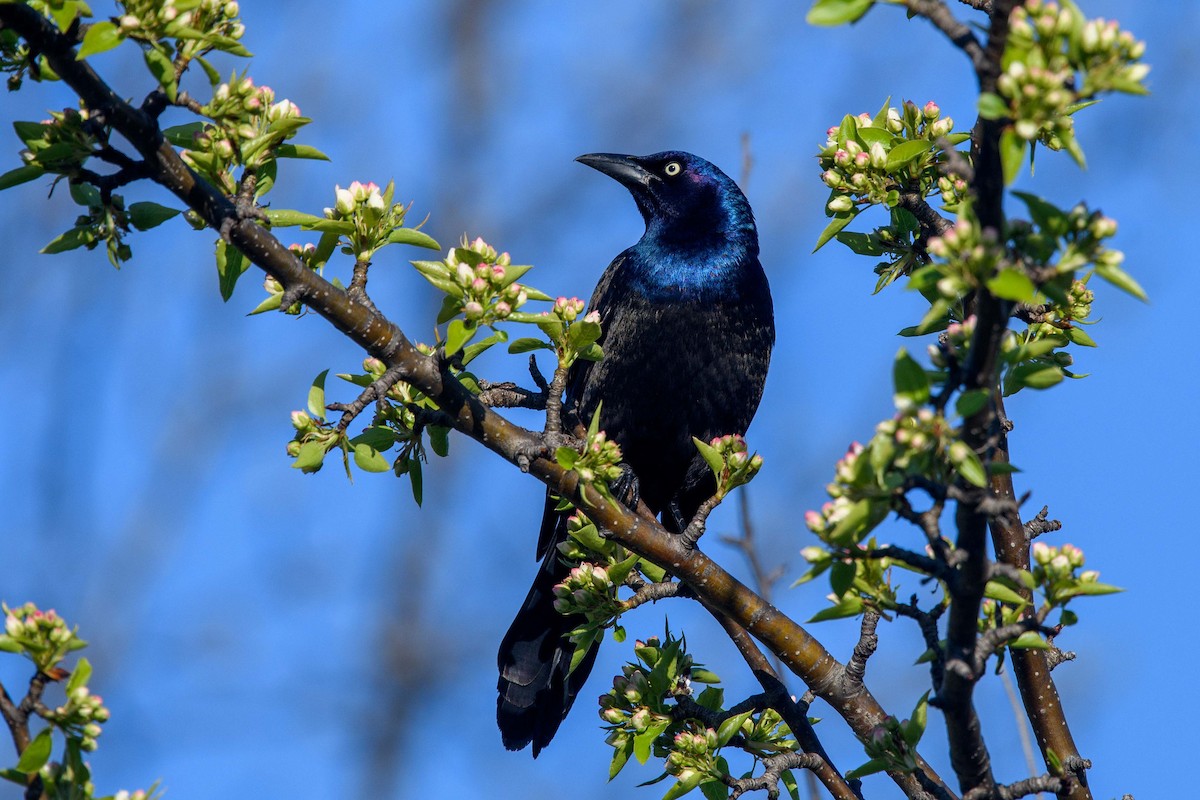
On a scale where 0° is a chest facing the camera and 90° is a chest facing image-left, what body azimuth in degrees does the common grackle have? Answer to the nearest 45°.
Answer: approximately 315°
